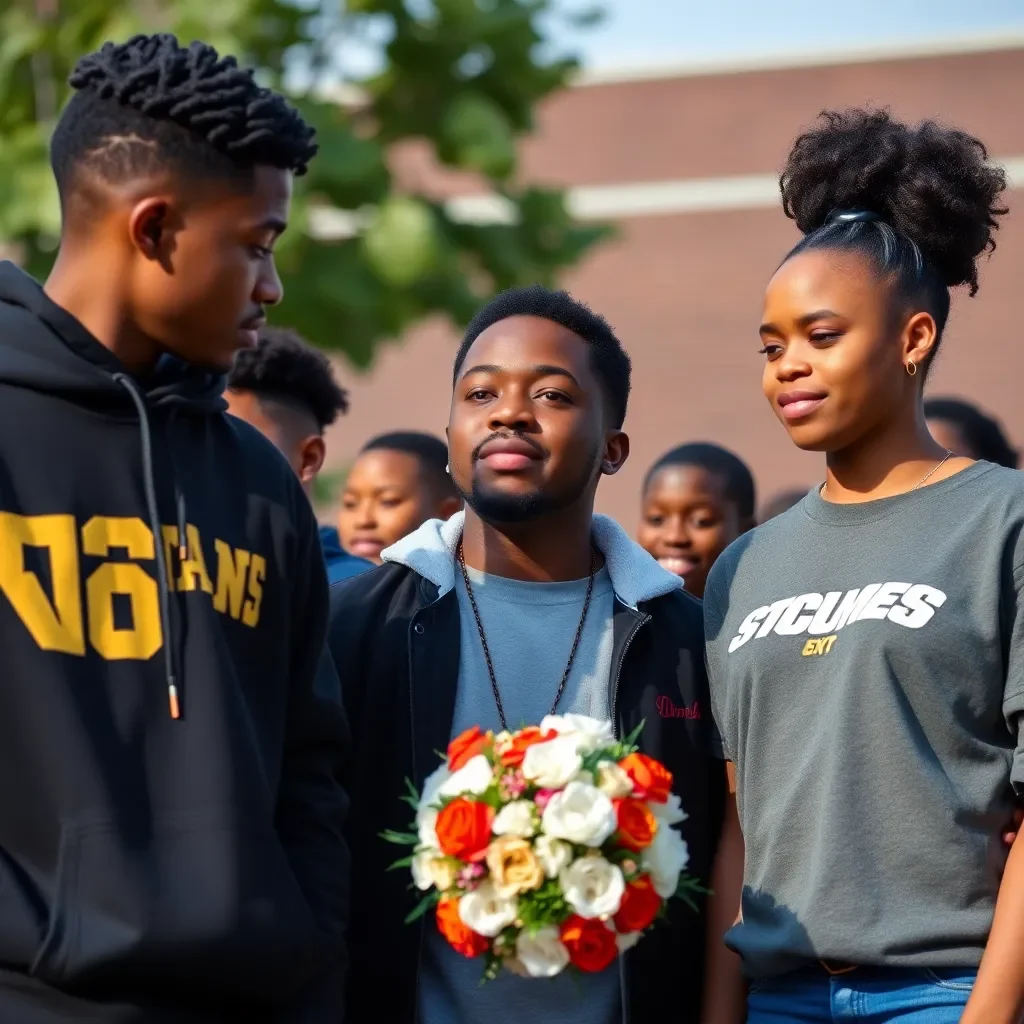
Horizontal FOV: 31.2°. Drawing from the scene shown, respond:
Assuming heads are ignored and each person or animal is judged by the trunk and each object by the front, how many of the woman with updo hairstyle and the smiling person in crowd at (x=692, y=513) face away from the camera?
0

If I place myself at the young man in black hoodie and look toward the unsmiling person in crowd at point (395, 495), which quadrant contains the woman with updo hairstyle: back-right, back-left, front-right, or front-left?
front-right

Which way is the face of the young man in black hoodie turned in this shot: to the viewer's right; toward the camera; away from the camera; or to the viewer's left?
to the viewer's right

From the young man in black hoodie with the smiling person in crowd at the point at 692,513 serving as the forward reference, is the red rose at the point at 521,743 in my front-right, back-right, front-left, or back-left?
front-right

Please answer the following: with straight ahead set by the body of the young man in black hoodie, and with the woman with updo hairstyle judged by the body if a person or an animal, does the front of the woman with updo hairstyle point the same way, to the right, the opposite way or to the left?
to the right

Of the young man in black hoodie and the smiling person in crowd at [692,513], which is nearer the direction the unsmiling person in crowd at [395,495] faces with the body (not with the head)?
the young man in black hoodie

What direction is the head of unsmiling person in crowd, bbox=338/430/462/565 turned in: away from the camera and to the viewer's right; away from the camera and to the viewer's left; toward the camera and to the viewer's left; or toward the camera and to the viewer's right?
toward the camera and to the viewer's left

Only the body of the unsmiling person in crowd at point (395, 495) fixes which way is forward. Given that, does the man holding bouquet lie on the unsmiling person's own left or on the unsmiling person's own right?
on the unsmiling person's own left

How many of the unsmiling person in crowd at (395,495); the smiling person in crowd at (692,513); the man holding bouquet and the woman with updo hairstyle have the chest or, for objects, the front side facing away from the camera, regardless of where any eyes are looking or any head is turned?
0

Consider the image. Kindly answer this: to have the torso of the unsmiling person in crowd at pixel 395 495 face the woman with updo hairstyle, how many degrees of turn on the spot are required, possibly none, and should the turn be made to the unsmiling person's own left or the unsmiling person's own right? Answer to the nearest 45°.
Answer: approximately 45° to the unsmiling person's own left

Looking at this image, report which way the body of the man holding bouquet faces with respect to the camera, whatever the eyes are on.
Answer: toward the camera

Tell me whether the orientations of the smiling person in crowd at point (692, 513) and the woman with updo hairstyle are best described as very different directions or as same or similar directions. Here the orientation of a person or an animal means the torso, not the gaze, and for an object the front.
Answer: same or similar directions

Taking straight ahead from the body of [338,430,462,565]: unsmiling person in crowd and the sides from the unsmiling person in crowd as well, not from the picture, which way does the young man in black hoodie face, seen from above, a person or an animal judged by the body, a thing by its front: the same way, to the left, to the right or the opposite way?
to the left

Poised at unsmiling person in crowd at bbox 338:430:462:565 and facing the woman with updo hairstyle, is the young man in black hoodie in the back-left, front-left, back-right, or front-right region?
front-right

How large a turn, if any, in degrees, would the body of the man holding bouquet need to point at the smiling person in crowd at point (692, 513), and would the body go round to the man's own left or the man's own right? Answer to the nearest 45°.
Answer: approximately 180°

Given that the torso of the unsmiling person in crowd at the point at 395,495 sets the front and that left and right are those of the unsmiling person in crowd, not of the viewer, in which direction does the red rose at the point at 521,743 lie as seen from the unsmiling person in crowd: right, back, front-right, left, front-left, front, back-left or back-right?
front-left
